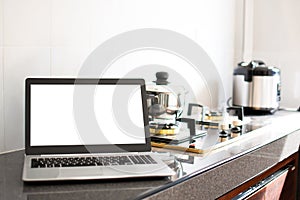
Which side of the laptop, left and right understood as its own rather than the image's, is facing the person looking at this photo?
front

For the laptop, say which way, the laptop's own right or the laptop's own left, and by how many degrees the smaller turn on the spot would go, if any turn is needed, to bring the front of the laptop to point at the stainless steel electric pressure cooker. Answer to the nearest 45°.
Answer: approximately 135° to the laptop's own left
